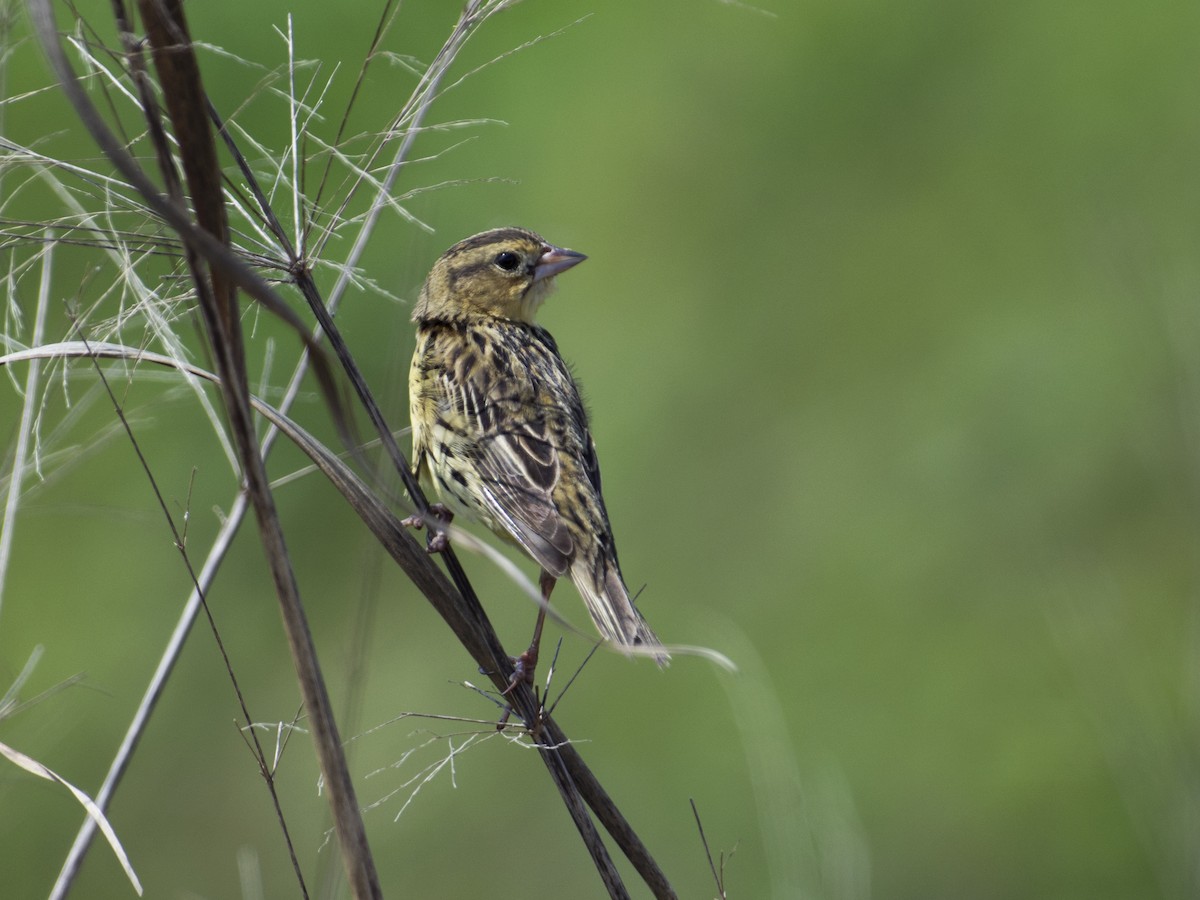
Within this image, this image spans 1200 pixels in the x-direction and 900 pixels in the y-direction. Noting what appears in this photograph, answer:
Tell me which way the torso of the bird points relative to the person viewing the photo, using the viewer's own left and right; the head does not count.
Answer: facing away from the viewer and to the left of the viewer
